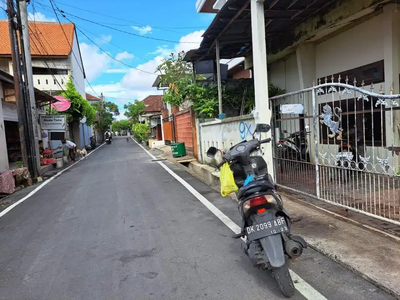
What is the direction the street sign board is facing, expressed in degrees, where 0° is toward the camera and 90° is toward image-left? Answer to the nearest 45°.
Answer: approximately 0°

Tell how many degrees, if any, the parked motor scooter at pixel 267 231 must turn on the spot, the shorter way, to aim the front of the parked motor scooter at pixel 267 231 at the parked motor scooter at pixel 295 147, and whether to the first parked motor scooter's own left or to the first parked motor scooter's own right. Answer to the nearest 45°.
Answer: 0° — it already faces it

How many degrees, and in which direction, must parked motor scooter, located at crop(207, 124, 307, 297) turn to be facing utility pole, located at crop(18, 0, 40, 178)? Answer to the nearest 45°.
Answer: approximately 45° to its left

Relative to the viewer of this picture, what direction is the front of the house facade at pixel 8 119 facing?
facing to the right of the viewer

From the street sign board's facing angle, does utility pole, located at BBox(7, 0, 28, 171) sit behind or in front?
in front

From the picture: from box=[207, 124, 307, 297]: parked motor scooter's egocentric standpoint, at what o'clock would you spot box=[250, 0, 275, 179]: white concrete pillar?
The white concrete pillar is roughly at 12 o'clock from the parked motor scooter.

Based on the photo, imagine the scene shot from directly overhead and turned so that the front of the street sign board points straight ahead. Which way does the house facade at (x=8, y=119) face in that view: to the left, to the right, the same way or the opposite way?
to the left

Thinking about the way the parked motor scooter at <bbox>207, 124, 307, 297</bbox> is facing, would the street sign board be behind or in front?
in front

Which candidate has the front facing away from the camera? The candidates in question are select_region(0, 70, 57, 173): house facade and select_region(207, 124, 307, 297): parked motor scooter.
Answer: the parked motor scooter

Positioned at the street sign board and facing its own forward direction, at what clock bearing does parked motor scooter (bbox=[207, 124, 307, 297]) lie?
The parked motor scooter is roughly at 12 o'clock from the street sign board.

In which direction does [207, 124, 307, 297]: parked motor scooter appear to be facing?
away from the camera

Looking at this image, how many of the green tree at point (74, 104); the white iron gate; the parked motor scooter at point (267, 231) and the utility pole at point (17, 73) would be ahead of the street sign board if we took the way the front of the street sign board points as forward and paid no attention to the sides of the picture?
3
